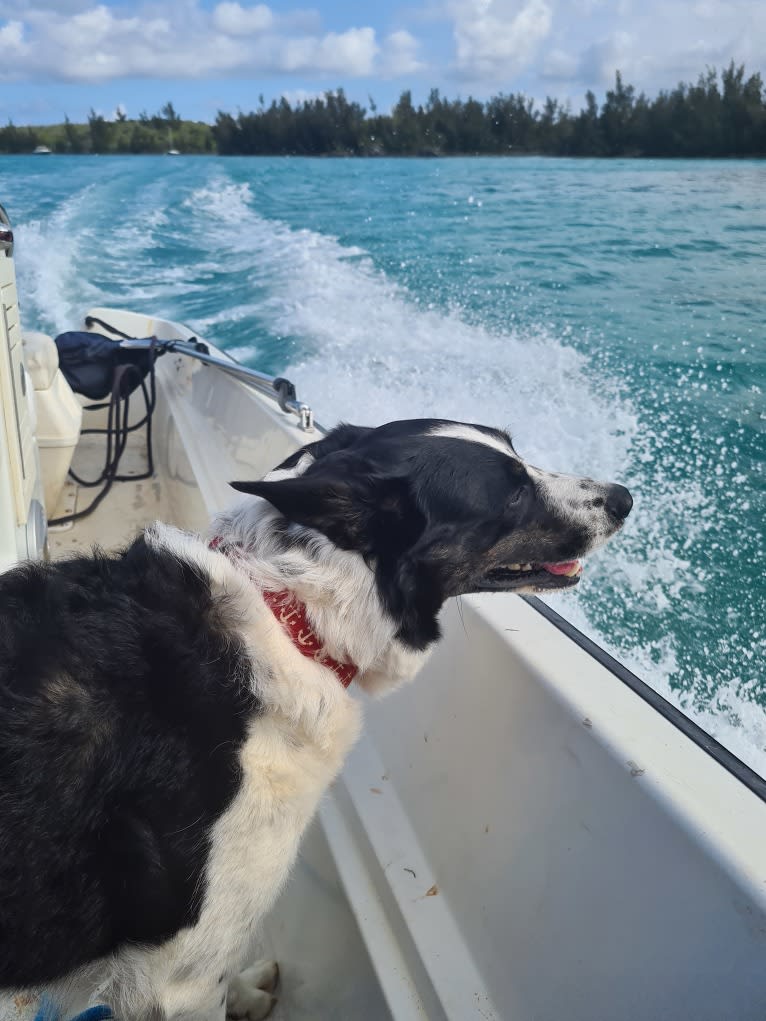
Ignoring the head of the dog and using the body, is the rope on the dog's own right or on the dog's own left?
on the dog's own left

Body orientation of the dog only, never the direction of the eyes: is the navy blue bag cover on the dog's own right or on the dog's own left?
on the dog's own left

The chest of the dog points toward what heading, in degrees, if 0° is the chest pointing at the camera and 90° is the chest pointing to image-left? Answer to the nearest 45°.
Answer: approximately 270°
